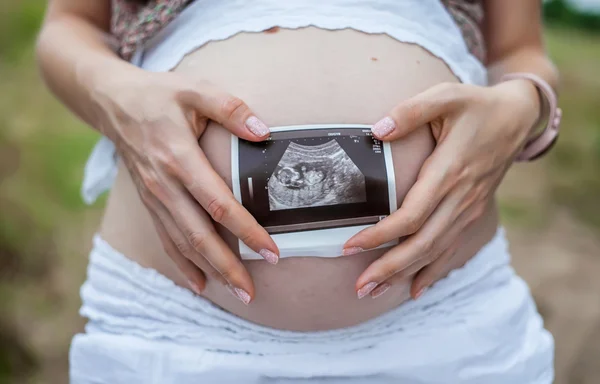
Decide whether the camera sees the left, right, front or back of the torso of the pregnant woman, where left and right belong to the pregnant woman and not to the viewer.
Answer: front
